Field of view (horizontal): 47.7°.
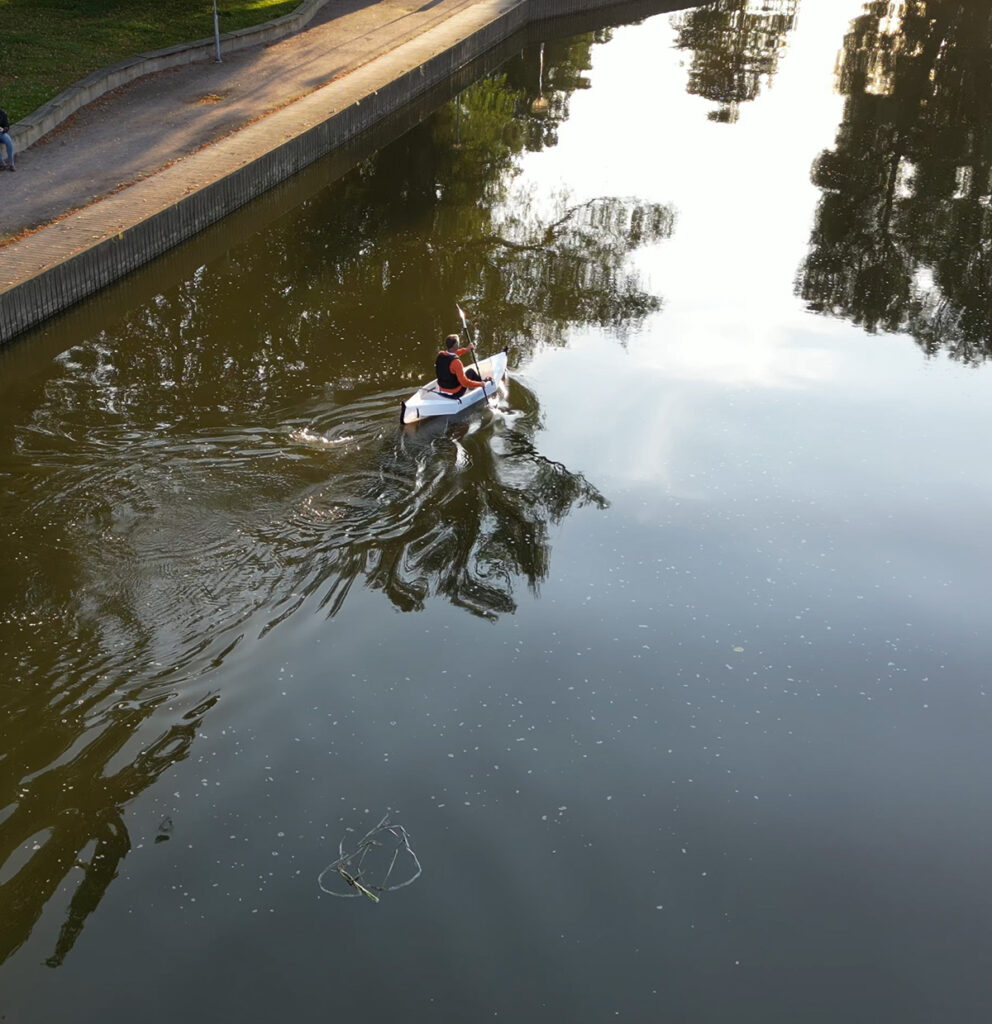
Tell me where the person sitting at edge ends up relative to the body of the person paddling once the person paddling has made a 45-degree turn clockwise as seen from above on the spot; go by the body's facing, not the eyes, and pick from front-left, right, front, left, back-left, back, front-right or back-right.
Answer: back-left

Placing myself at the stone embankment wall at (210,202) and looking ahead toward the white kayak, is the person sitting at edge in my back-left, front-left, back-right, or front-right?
back-right

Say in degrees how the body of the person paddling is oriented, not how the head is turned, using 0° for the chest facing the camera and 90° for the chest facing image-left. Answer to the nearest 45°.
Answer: approximately 225°

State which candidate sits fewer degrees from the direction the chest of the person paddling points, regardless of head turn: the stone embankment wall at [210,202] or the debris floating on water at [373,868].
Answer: the stone embankment wall

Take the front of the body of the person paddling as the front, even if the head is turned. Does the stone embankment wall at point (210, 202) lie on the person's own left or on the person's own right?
on the person's own left

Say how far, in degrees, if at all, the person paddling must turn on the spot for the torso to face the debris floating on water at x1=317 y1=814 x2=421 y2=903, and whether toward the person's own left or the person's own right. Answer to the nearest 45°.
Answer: approximately 135° to the person's own right
